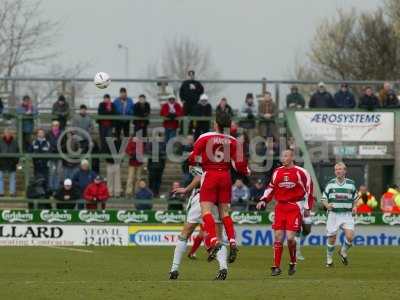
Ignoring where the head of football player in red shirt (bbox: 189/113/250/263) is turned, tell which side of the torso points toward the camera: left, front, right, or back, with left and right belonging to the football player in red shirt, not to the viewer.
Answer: back

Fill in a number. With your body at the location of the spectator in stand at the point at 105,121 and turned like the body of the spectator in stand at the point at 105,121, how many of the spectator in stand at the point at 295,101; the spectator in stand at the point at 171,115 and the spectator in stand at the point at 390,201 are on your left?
3

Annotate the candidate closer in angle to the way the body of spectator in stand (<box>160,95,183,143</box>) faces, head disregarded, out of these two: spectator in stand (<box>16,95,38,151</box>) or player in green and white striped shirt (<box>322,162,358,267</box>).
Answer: the player in green and white striped shirt

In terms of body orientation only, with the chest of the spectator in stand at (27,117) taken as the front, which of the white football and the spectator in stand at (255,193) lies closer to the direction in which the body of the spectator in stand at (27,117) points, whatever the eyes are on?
the white football

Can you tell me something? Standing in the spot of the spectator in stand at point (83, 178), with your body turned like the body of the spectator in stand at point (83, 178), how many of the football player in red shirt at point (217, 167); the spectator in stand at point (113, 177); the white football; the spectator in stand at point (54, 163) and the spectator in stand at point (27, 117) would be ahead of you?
2

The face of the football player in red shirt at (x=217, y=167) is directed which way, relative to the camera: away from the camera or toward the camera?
away from the camera

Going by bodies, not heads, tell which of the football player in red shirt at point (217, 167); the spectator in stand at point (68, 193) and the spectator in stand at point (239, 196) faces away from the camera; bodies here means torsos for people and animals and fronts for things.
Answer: the football player in red shirt
